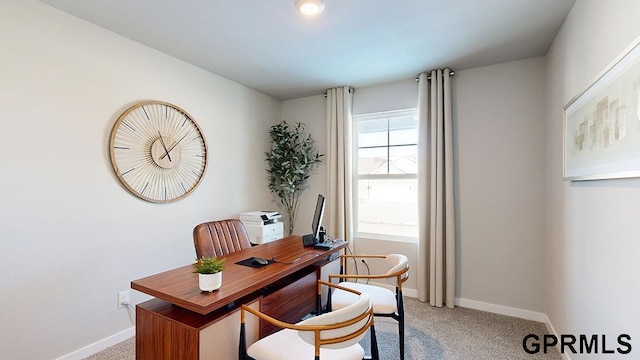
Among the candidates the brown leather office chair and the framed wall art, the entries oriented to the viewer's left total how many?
1

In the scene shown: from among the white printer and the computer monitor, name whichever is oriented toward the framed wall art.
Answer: the white printer

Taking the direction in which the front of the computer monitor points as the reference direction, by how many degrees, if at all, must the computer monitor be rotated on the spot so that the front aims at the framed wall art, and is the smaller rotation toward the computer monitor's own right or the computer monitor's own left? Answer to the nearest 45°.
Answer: approximately 135° to the computer monitor's own left

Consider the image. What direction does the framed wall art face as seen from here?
to the viewer's left

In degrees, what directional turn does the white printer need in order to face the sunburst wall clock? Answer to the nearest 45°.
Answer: approximately 90° to its right

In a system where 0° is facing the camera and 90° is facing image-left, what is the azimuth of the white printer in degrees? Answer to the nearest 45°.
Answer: approximately 315°

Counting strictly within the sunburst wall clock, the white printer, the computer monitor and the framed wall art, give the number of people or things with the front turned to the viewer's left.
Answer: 2

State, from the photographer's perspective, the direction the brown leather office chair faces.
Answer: facing the viewer and to the right of the viewer

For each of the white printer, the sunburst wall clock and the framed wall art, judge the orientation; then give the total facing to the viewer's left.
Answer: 1

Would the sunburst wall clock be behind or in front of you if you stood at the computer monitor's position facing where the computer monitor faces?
in front

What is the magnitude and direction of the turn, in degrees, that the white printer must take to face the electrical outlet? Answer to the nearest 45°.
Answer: approximately 90° to its right

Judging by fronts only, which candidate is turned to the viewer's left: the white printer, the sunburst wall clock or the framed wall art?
the framed wall art

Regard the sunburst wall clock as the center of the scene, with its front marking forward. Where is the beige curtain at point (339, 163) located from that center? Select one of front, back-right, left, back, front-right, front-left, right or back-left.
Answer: front-left

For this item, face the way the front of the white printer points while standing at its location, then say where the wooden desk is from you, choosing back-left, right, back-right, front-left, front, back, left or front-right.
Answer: front-right

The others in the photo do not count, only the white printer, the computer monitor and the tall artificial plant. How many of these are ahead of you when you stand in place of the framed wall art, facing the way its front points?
3

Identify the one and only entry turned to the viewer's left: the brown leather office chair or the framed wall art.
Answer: the framed wall art

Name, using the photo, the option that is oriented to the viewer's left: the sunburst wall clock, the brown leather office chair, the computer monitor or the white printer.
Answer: the computer monitor

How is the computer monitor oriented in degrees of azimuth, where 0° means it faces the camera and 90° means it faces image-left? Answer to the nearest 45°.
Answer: approximately 90°

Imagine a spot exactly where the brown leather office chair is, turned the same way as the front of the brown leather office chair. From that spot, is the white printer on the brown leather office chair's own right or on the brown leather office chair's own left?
on the brown leather office chair's own left

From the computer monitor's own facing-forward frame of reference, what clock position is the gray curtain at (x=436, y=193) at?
The gray curtain is roughly at 5 o'clock from the computer monitor.
